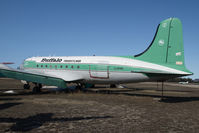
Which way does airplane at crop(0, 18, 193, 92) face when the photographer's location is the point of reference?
facing away from the viewer and to the left of the viewer
